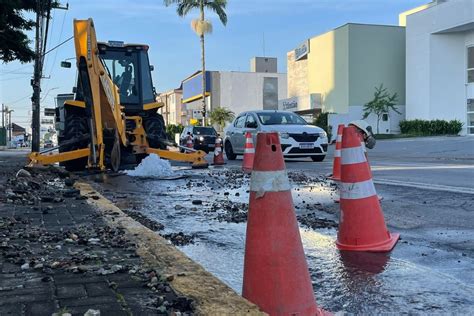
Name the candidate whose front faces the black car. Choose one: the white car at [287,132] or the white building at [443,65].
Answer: the white building

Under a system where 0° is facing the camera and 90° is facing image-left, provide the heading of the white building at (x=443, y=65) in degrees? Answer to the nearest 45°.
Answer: approximately 45°

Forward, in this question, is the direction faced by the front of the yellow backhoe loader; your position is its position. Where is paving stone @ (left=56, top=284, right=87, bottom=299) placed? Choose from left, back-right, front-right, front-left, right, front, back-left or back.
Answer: back

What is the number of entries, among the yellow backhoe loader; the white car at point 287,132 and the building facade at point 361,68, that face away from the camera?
1

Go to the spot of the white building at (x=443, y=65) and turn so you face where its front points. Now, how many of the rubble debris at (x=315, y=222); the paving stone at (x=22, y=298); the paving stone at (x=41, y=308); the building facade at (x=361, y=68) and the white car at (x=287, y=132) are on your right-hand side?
1

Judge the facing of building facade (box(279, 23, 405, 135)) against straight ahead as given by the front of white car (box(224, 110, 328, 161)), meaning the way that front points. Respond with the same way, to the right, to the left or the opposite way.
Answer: to the right

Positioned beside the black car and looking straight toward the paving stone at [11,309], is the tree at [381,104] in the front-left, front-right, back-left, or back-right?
back-left

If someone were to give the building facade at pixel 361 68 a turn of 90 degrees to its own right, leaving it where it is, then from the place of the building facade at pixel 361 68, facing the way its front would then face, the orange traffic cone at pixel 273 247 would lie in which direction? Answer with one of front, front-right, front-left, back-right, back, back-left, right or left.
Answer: back-left

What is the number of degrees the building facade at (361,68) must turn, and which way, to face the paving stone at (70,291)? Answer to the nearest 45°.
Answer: approximately 45° to its left

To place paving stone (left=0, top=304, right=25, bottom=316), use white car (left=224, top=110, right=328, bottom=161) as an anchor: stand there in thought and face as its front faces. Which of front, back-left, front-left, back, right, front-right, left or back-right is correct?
front-right

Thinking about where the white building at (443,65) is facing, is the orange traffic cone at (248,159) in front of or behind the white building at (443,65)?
in front

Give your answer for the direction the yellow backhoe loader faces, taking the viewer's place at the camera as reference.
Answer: facing away from the viewer

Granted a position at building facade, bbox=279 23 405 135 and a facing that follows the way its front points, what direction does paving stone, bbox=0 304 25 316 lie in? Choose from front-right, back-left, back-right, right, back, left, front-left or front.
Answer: front-left

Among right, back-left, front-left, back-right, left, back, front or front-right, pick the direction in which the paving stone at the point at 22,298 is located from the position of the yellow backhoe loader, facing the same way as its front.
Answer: back

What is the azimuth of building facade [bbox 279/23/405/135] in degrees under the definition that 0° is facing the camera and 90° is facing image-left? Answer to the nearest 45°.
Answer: approximately 45°

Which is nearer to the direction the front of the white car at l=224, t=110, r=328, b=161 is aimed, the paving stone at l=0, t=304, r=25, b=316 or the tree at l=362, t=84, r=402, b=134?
the paving stone
